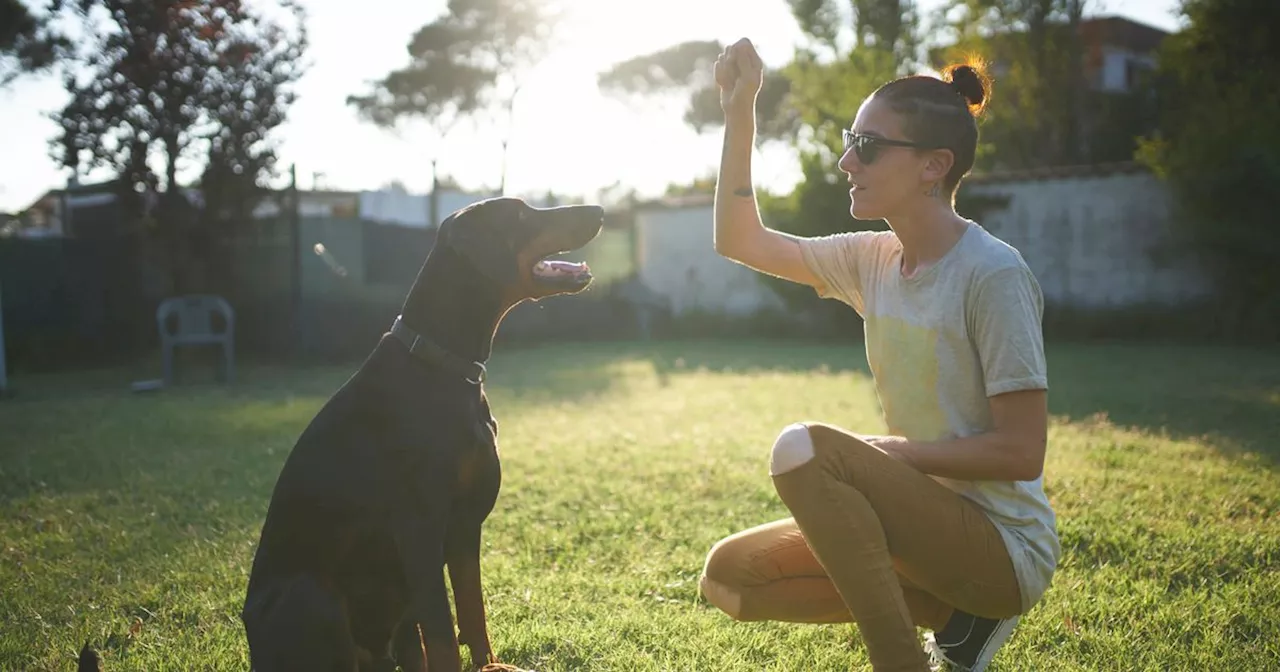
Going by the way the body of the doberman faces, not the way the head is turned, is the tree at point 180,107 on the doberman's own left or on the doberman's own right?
on the doberman's own left

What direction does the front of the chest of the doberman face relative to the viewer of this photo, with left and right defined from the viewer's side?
facing to the right of the viewer

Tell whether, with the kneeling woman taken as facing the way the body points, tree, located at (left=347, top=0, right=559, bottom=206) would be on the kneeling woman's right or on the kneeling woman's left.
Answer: on the kneeling woman's right

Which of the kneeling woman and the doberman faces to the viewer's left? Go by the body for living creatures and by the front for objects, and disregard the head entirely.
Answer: the kneeling woman

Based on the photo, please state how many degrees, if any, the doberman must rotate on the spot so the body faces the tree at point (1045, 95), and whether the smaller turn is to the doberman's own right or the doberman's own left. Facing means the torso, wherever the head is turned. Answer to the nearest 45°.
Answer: approximately 45° to the doberman's own left

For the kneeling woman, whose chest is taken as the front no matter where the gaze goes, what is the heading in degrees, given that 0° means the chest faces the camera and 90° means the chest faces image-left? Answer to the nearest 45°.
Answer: approximately 90°

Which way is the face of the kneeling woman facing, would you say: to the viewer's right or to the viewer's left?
to the viewer's left

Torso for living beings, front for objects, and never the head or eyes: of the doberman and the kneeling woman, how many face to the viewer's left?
1
